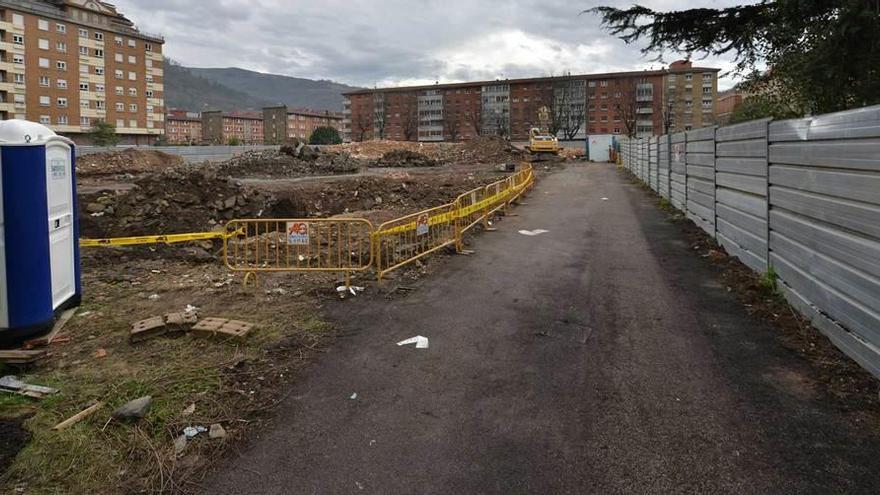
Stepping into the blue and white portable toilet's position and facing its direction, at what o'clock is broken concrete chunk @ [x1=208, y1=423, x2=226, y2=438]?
The broken concrete chunk is roughly at 1 o'clock from the blue and white portable toilet.

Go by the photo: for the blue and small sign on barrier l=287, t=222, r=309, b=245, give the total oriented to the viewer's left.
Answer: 0

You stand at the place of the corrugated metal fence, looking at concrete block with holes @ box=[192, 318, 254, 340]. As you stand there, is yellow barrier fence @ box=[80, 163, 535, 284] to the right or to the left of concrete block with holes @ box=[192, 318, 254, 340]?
right

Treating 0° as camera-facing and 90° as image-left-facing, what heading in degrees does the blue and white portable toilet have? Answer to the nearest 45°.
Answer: approximately 315°

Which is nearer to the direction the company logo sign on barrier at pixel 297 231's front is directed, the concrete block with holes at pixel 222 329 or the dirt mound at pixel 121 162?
the concrete block with holes

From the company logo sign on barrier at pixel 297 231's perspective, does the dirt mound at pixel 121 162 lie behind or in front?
behind

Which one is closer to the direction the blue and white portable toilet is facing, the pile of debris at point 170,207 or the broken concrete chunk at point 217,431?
the broken concrete chunk

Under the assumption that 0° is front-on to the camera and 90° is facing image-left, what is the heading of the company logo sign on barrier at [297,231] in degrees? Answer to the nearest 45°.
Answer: approximately 0°

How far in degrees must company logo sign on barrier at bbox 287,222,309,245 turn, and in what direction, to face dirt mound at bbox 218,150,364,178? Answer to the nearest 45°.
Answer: approximately 180°

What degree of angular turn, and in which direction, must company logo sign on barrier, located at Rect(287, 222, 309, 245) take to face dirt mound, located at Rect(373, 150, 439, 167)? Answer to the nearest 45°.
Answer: approximately 180°

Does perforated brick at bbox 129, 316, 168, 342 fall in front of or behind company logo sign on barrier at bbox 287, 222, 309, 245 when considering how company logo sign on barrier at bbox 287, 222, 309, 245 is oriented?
in front

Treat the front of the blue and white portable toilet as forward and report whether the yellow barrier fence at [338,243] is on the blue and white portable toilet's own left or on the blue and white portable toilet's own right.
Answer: on the blue and white portable toilet's own left

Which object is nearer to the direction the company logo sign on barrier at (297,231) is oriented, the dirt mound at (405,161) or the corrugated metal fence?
the corrugated metal fence
